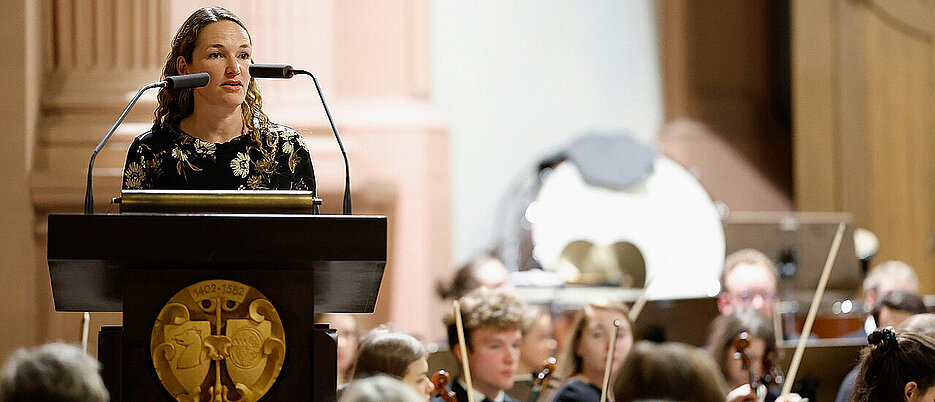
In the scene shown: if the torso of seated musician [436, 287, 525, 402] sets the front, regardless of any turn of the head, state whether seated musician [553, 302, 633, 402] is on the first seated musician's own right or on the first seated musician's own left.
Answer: on the first seated musician's own left

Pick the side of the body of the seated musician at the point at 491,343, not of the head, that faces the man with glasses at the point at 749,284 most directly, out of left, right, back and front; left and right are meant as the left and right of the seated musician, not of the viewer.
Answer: left

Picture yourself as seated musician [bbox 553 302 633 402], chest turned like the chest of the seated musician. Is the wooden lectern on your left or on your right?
on your right

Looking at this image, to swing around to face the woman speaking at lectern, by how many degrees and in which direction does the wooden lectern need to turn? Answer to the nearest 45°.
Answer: approximately 180°

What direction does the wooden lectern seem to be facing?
toward the camera

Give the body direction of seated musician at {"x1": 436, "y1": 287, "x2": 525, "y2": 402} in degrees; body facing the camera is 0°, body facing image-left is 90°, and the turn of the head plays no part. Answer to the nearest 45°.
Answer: approximately 315°

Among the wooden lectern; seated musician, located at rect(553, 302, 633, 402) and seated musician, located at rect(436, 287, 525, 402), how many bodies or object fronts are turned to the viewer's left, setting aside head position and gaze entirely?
0

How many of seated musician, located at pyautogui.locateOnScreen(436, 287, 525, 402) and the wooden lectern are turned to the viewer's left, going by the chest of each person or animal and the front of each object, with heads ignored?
0
